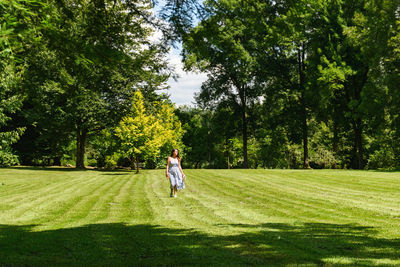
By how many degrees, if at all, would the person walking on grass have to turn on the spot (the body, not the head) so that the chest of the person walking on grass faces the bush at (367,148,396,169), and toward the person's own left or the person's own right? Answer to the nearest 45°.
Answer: approximately 135° to the person's own left

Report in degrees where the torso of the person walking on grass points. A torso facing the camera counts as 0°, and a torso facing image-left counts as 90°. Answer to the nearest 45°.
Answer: approximately 0°
